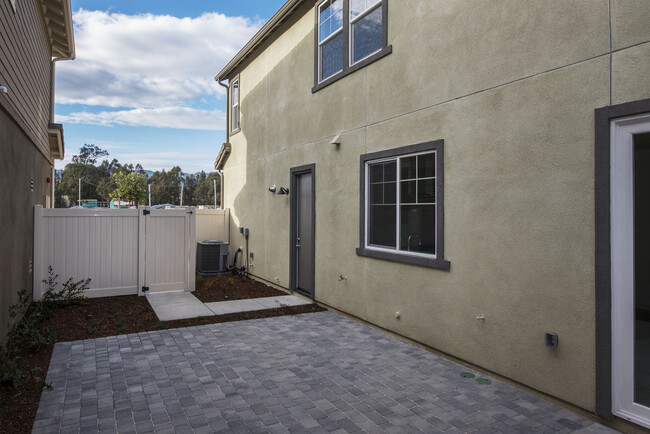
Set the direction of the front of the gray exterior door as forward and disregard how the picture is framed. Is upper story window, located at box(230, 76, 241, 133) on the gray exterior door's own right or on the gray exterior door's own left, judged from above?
on the gray exterior door's own right

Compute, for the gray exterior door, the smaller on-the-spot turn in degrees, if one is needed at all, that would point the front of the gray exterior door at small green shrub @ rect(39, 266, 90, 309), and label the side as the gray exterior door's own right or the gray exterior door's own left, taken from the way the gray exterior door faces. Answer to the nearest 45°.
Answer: approximately 45° to the gray exterior door's own right

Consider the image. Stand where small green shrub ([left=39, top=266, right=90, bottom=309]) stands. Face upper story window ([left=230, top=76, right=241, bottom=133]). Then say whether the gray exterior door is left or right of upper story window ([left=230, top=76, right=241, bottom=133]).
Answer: right

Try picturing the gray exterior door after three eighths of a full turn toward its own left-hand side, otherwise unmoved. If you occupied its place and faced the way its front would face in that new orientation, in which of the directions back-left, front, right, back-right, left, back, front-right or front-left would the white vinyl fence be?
back

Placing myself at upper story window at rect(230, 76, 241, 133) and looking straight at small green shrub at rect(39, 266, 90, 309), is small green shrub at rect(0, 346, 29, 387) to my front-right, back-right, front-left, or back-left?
front-left

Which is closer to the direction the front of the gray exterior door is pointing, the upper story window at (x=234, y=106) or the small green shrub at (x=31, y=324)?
the small green shrub
